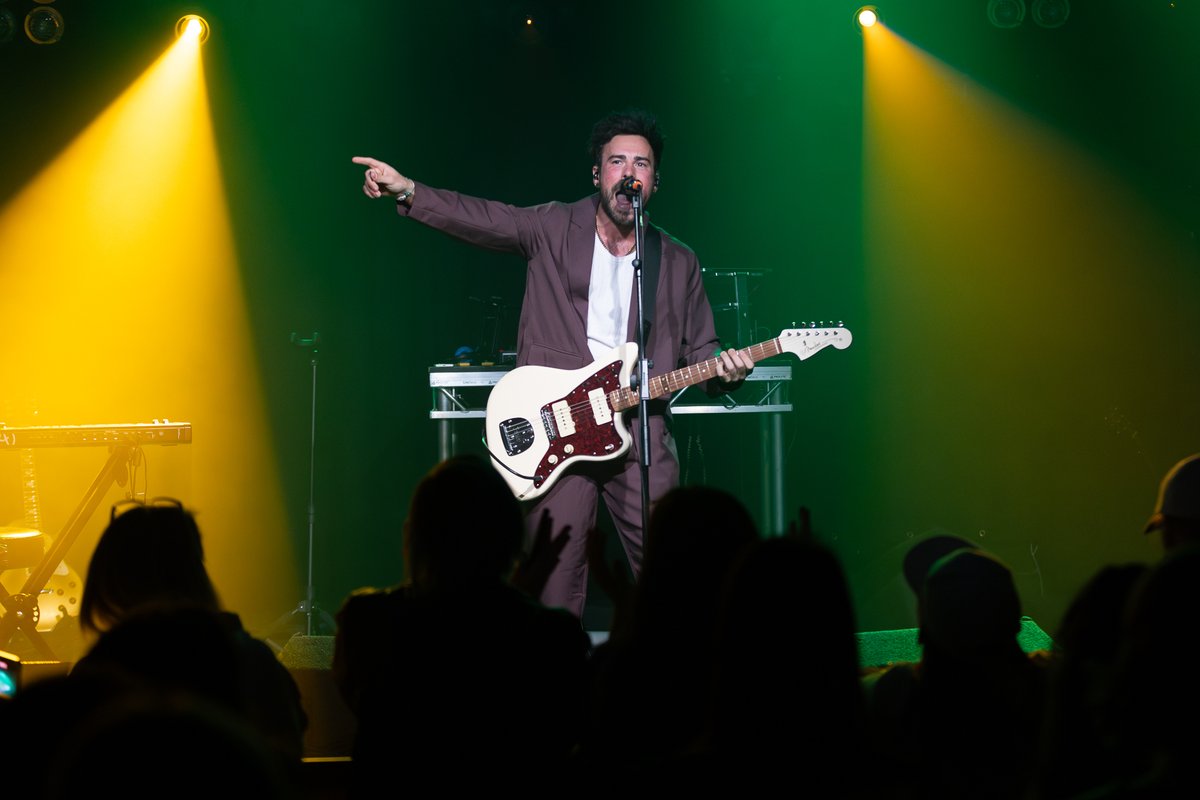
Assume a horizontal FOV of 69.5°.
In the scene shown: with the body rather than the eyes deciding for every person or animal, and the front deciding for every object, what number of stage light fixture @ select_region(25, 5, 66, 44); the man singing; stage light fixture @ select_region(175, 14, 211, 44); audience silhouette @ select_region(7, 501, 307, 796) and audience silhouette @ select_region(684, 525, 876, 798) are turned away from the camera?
2

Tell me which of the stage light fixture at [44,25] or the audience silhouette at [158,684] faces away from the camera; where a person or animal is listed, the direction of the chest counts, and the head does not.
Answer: the audience silhouette

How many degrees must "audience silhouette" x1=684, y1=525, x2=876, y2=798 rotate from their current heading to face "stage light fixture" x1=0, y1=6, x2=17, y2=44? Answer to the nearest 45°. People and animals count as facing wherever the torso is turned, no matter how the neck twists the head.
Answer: approximately 45° to their left

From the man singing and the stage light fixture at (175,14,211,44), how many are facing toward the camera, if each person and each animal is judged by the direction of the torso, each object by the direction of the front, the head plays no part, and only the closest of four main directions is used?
2

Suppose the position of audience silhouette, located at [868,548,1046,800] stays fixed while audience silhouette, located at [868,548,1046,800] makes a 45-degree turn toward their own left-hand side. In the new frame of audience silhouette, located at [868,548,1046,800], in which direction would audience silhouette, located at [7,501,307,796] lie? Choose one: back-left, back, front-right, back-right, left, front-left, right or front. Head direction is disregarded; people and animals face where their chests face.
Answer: left

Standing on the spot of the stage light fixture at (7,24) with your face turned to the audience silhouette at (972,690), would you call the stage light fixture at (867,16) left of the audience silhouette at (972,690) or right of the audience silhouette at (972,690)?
left

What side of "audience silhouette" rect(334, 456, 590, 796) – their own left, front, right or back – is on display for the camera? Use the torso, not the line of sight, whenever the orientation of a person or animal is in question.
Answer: back

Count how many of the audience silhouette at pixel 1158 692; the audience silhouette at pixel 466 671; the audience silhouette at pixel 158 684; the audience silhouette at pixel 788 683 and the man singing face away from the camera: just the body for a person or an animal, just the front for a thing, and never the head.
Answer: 4

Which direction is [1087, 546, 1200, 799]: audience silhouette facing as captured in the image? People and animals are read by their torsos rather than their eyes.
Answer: away from the camera

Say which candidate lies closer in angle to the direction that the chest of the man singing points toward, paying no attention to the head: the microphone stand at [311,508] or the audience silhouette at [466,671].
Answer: the audience silhouette

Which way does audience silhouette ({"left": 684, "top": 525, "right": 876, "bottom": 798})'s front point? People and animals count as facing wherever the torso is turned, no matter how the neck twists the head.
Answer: away from the camera

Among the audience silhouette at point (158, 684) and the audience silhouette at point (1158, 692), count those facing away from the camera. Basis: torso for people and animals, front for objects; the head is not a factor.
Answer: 2
